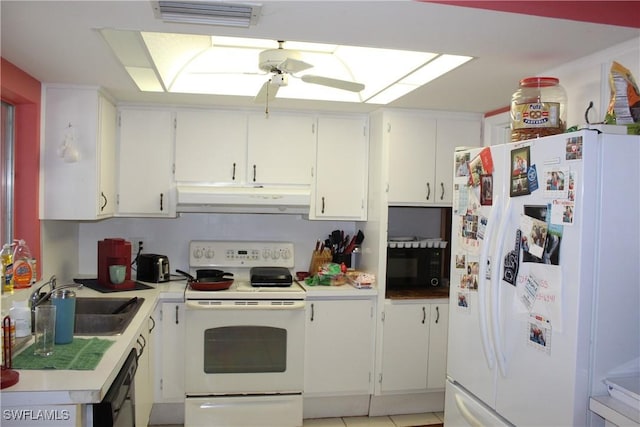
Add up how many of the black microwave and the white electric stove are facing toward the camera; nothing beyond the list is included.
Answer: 2

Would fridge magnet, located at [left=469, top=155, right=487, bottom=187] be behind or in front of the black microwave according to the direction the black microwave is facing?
in front

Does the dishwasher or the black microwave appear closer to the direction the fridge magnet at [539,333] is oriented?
the dishwasher

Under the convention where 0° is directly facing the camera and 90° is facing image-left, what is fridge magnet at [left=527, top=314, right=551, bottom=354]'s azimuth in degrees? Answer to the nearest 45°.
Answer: approximately 45°

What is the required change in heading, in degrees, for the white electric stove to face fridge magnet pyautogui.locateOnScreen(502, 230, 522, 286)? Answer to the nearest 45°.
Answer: approximately 45° to its left

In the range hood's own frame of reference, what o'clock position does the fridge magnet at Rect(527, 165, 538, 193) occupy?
The fridge magnet is roughly at 11 o'clock from the range hood.

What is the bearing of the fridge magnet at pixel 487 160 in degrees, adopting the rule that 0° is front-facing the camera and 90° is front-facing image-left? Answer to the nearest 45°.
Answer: approximately 45°

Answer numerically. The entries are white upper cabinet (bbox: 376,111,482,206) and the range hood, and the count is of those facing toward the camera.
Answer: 2

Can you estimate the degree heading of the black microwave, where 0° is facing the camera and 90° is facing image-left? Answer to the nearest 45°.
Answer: approximately 0°

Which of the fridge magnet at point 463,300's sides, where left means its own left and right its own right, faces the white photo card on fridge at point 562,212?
left
